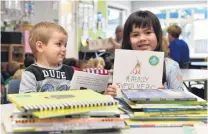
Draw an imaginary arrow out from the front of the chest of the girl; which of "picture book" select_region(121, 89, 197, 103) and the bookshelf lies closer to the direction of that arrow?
the picture book

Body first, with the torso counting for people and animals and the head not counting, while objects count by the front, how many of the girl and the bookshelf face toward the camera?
2

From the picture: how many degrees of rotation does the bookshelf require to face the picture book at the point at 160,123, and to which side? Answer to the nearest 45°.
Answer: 0° — it already faces it

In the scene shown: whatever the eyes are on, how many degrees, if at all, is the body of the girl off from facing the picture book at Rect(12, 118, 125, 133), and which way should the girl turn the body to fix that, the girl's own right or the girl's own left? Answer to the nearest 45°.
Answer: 0° — they already face it

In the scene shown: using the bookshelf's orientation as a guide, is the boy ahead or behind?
ahead

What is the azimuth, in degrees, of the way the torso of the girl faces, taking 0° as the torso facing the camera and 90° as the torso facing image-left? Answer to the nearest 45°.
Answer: approximately 0°

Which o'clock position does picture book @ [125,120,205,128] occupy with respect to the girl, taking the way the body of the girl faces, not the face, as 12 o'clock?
The picture book is roughly at 12 o'clock from the girl.

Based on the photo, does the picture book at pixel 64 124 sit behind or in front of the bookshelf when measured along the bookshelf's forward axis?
in front

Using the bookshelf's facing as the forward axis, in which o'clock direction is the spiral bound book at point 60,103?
The spiral bound book is roughly at 12 o'clock from the bookshelf.
